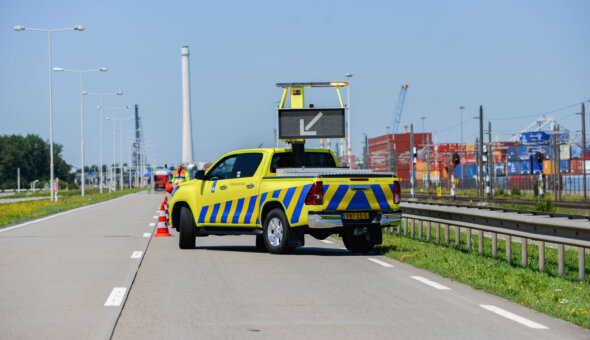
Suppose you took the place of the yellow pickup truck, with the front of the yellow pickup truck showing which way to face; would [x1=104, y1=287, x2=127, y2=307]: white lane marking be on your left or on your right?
on your left

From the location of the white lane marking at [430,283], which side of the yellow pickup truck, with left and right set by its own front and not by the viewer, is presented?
back

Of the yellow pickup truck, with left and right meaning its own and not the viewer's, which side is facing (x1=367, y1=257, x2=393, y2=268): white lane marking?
back

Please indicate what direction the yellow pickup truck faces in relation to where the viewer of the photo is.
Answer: facing away from the viewer and to the left of the viewer

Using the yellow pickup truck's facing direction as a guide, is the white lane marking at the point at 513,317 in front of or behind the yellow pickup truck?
behind
